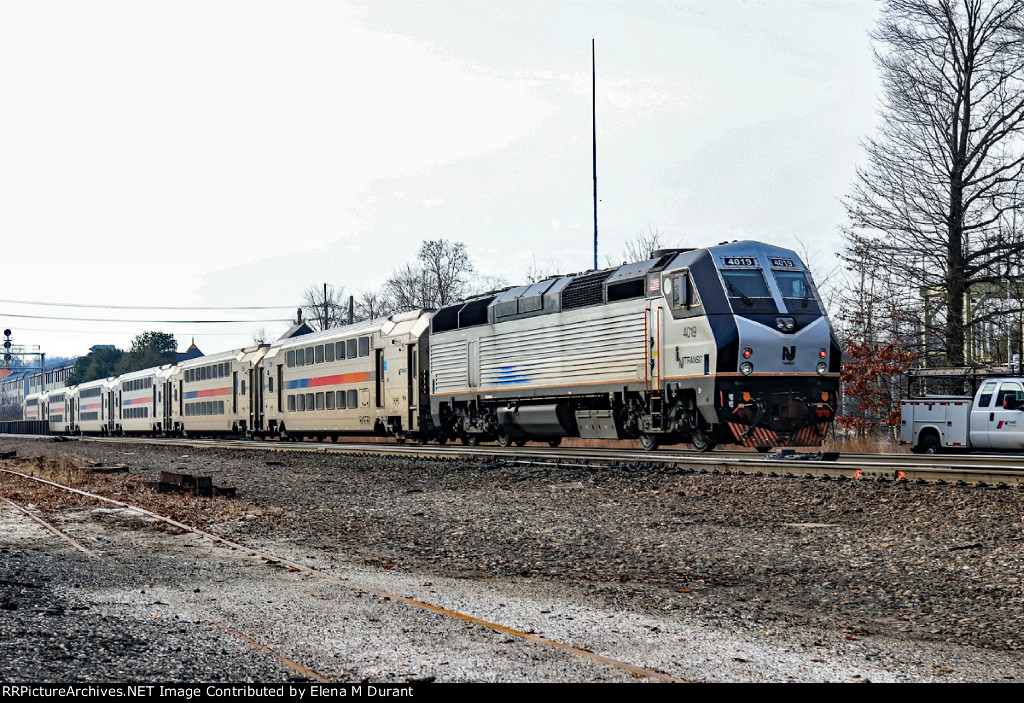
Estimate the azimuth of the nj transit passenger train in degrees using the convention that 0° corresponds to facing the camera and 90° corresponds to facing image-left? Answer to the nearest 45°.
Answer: approximately 315°

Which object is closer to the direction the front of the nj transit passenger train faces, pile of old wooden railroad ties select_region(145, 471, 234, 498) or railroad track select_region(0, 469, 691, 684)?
the railroad track

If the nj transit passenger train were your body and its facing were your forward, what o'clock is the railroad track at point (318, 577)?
The railroad track is roughly at 2 o'clock from the nj transit passenger train.
